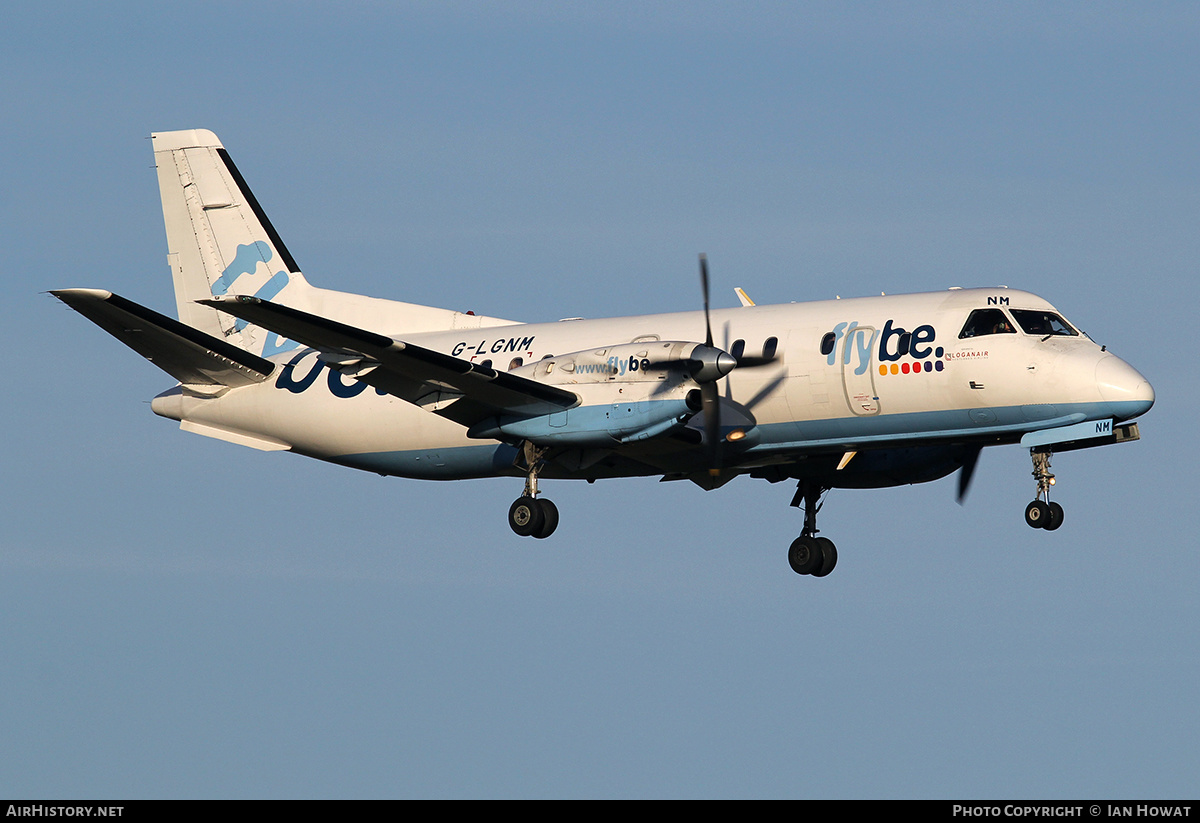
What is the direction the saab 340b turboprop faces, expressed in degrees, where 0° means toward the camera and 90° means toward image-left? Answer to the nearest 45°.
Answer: approximately 315°
